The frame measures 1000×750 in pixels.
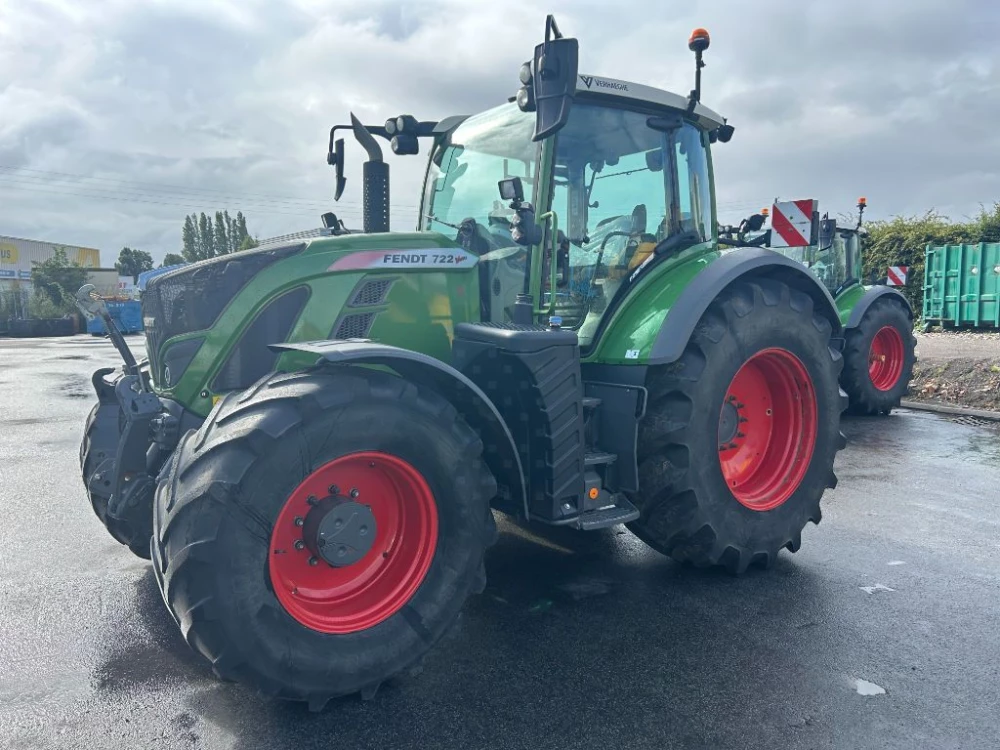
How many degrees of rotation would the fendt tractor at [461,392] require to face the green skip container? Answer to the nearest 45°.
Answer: approximately 180°

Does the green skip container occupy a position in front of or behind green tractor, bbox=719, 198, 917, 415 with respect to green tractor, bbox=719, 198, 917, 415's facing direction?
behind

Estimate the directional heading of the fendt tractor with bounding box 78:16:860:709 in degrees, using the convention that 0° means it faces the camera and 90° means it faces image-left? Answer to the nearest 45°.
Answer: approximately 45°

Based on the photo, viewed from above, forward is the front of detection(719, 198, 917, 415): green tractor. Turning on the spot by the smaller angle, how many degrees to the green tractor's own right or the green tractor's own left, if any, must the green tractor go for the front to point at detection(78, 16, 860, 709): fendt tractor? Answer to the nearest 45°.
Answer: approximately 45° to the green tractor's own left

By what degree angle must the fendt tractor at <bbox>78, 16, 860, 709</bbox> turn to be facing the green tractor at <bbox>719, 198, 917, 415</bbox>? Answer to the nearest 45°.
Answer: approximately 180°

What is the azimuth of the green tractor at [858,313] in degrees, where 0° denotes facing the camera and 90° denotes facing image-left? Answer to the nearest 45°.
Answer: approximately 45°

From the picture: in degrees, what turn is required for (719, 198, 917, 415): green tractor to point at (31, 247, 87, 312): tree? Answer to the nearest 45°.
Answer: approximately 90° to its right
